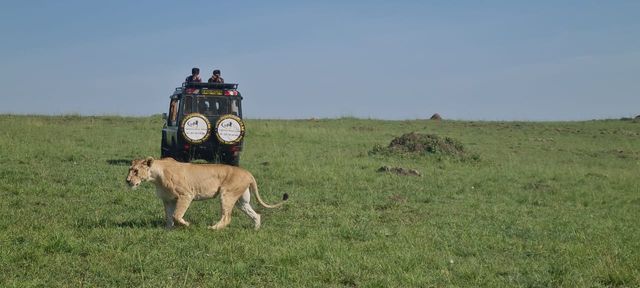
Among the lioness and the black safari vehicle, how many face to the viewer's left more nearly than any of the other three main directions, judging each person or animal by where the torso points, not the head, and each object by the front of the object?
1

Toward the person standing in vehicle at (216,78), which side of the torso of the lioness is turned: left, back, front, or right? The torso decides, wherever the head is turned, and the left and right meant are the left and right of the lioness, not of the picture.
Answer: right

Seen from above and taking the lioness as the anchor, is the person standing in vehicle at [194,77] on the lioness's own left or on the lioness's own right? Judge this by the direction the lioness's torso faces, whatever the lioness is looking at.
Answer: on the lioness's own right

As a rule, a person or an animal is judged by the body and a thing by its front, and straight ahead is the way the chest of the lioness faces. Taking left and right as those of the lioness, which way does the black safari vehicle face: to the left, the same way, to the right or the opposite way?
to the right

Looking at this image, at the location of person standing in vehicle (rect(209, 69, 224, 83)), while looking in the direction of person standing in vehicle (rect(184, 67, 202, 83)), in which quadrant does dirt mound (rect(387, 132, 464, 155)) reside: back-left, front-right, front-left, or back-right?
back-right

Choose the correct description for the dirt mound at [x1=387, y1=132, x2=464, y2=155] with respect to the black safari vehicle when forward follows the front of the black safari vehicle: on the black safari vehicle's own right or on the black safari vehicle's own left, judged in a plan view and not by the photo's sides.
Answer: on the black safari vehicle's own right

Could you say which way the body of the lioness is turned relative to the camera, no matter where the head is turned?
to the viewer's left

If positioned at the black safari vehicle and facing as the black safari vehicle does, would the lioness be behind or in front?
behind

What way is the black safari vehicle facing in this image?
away from the camera

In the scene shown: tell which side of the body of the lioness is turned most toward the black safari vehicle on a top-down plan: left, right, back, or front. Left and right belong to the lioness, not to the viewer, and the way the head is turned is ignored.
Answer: right
